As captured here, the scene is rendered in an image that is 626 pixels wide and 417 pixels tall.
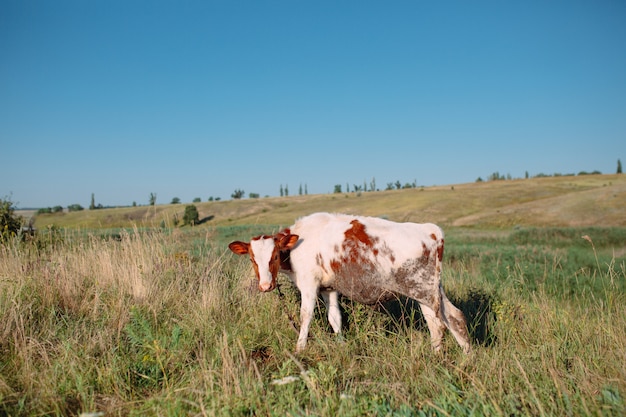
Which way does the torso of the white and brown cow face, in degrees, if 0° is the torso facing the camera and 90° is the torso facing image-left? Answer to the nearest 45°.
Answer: approximately 90°
